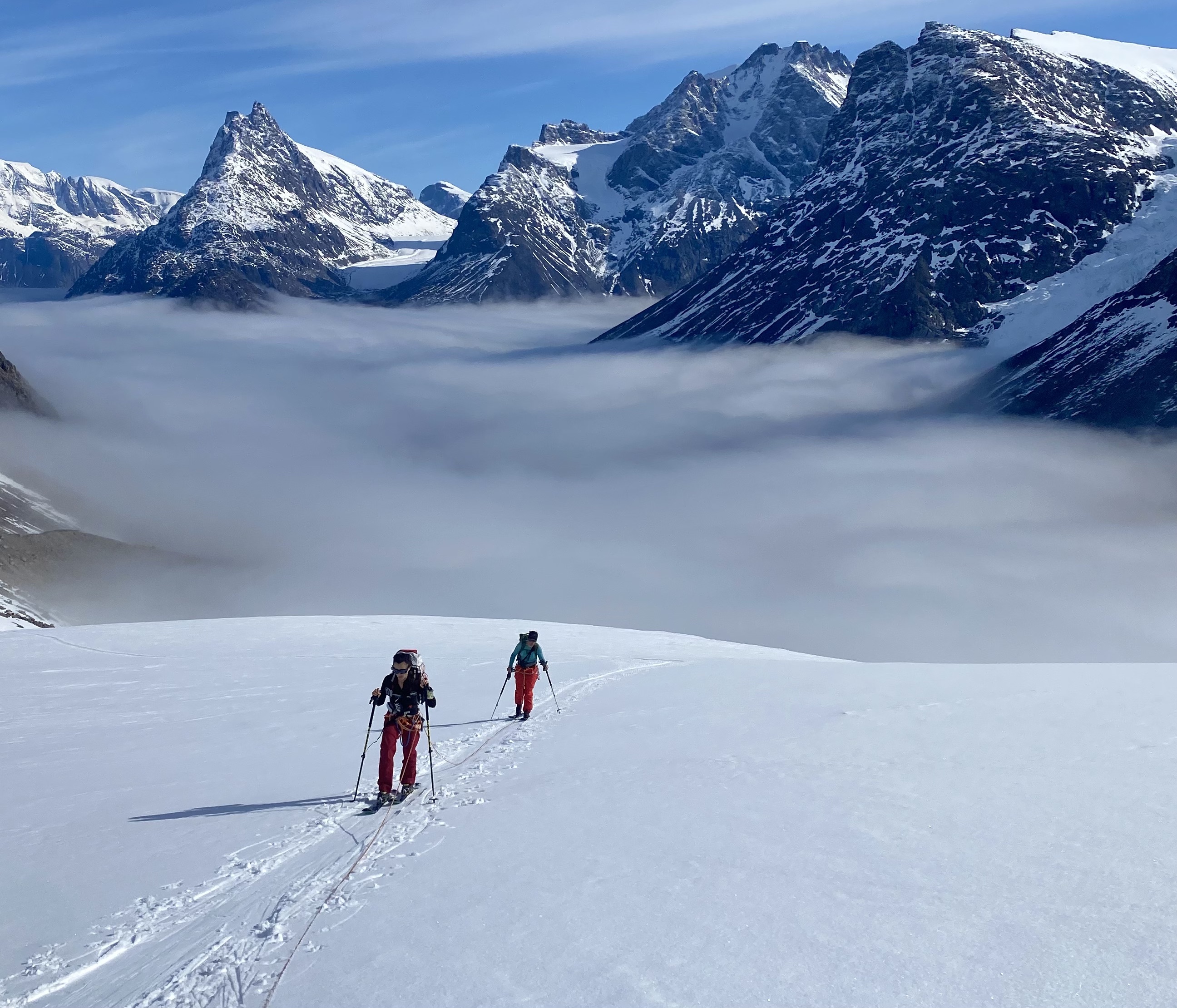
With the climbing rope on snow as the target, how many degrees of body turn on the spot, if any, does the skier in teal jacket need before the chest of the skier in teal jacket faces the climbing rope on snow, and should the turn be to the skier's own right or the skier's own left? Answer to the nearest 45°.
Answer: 0° — they already face it

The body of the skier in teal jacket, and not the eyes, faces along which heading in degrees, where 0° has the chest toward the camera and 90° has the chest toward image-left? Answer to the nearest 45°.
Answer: approximately 0°

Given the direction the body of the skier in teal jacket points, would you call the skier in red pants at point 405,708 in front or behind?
in front
